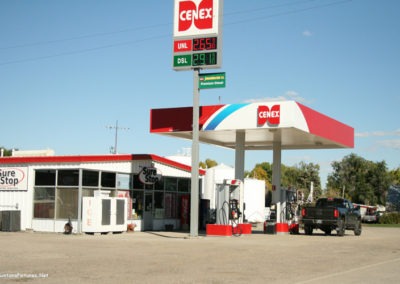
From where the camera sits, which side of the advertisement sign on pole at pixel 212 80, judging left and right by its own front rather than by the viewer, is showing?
front

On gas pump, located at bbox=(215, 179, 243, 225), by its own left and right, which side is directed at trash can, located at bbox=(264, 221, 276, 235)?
left

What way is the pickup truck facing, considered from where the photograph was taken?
facing away from the viewer and to the right of the viewer

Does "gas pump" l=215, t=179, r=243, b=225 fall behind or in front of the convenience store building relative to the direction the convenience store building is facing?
in front

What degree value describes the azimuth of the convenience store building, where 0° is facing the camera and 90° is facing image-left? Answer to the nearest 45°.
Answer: approximately 315°

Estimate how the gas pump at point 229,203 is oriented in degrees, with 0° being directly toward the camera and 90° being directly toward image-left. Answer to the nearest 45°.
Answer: approximately 315°

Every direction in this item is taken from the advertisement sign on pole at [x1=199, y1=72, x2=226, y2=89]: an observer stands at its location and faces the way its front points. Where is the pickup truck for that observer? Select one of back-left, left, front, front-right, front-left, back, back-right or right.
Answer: back-left

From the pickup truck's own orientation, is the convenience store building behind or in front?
behind

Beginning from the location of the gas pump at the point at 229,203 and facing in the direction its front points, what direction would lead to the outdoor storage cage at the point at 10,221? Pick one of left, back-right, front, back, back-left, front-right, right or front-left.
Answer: back-right
